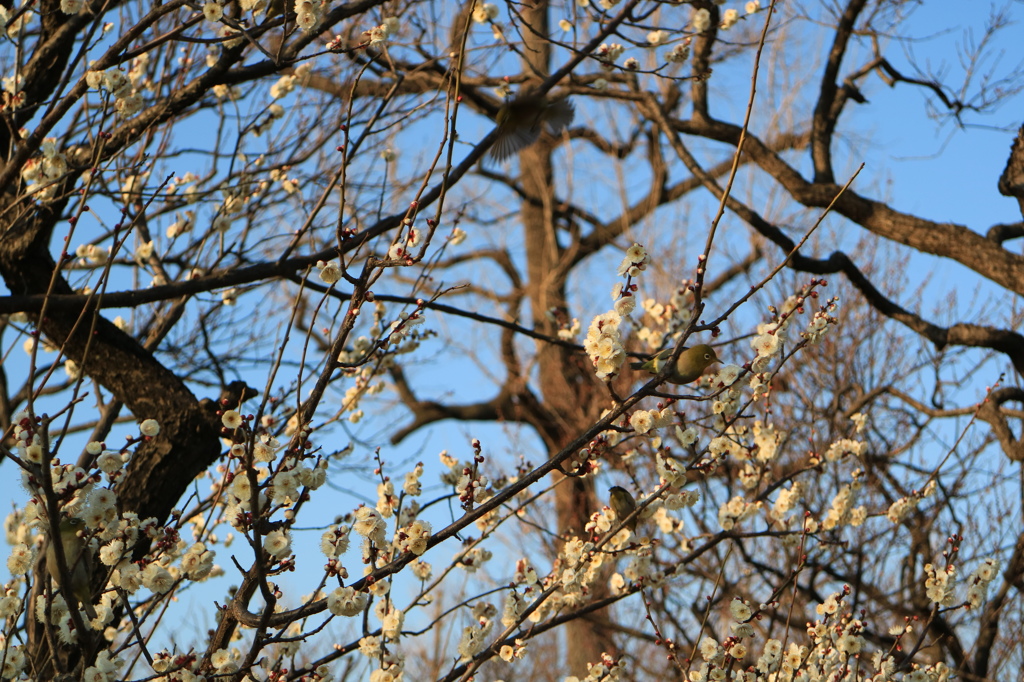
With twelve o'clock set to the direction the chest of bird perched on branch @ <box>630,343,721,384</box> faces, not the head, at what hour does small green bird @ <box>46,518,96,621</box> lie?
The small green bird is roughly at 6 o'clock from the bird perched on branch.

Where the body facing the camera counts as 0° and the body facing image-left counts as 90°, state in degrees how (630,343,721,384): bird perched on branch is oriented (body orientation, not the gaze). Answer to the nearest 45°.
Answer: approximately 270°
